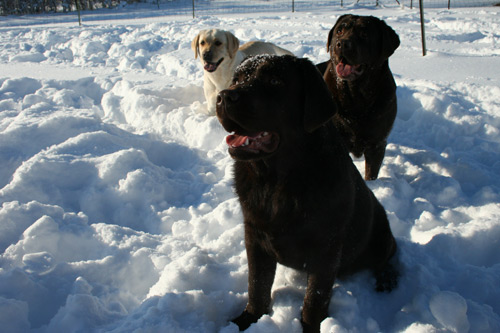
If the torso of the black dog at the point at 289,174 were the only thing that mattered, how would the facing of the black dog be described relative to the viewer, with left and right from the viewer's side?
facing the viewer and to the left of the viewer

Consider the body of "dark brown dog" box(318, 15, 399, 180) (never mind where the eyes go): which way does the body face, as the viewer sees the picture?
toward the camera

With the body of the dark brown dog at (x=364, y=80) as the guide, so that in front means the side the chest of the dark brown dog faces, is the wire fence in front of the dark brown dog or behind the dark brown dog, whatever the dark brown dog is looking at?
behind
